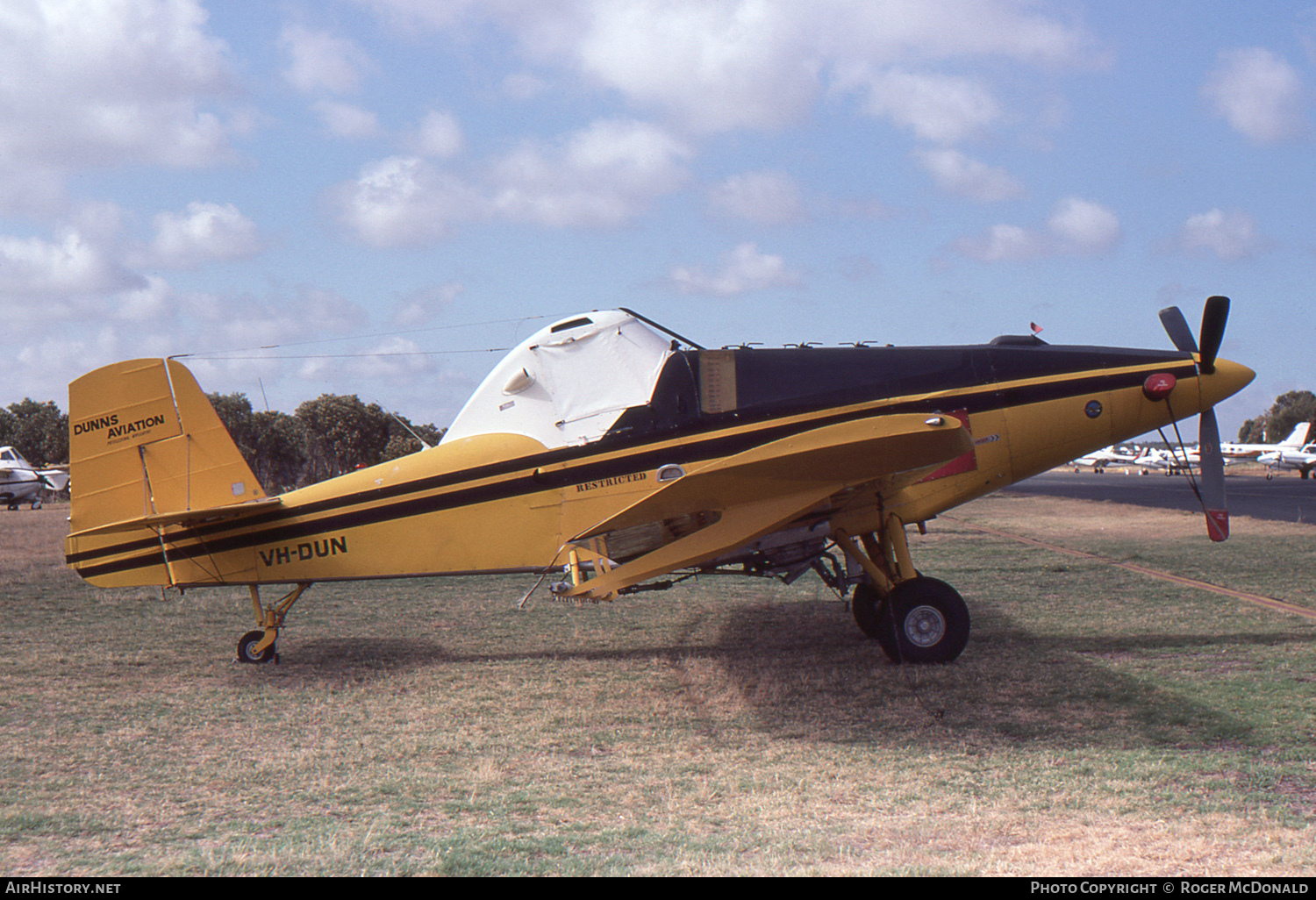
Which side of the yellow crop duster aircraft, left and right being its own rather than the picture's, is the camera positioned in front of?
right

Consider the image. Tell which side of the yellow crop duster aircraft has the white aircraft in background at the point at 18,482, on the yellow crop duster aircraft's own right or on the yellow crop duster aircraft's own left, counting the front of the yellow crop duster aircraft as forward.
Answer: on the yellow crop duster aircraft's own left
